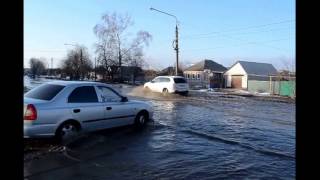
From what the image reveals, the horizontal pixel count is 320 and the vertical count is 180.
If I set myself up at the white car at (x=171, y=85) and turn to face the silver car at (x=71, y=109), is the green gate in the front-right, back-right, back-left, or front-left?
back-left

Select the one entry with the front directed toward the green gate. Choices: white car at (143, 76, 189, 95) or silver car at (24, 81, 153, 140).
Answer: silver car at (24, 81, 153, 140)

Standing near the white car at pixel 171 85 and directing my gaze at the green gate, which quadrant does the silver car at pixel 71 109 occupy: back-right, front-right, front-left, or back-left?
back-right

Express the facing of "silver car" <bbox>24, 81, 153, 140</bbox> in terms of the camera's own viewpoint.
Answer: facing away from the viewer and to the right of the viewer
